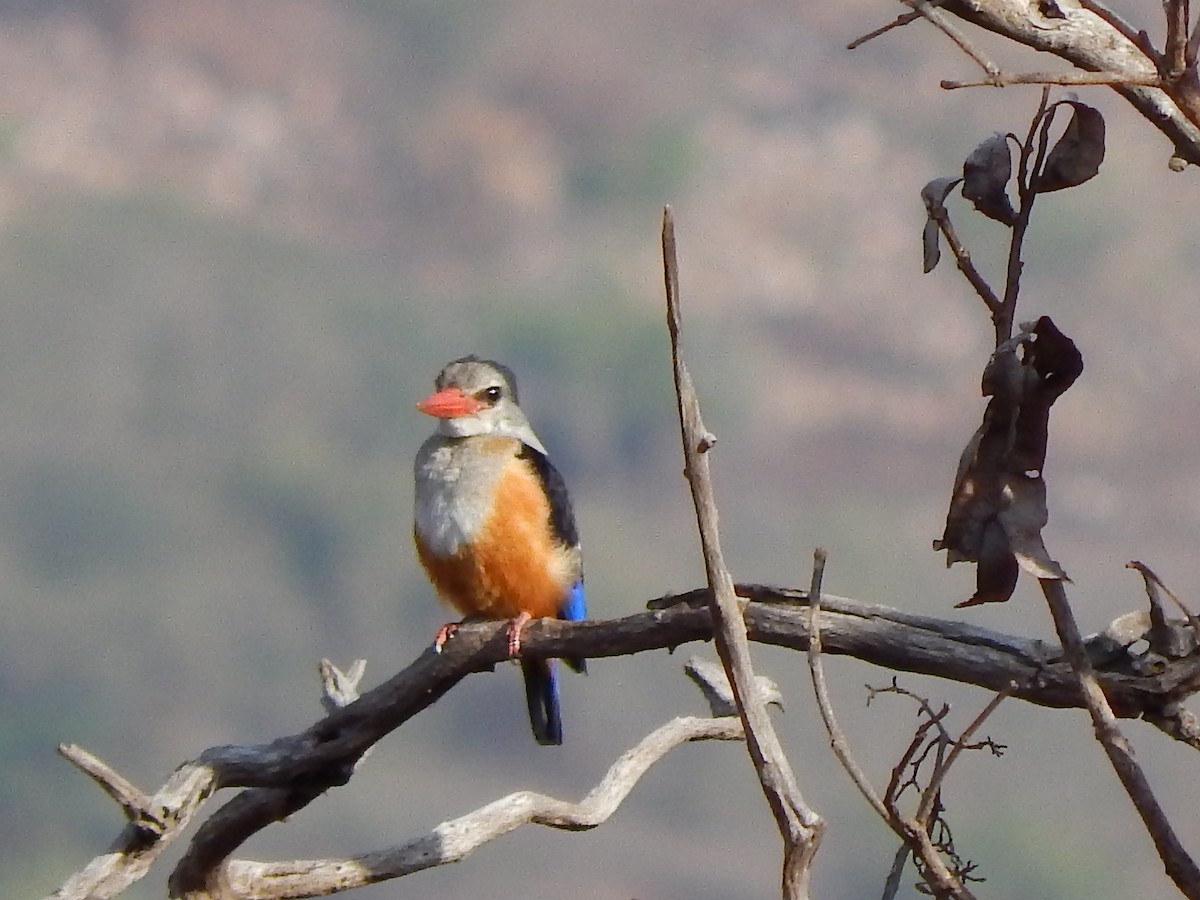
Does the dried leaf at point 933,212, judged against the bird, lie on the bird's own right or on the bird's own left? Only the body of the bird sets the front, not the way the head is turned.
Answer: on the bird's own left

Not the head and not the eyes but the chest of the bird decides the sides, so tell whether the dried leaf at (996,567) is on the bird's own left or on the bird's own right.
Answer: on the bird's own left

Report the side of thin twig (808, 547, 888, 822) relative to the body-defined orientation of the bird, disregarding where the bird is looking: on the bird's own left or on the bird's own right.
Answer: on the bird's own left

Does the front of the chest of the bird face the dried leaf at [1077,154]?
no

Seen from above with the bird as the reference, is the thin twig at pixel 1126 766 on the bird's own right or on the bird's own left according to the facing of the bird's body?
on the bird's own left

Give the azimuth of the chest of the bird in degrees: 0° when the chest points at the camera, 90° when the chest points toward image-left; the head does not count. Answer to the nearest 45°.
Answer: approximately 45°
